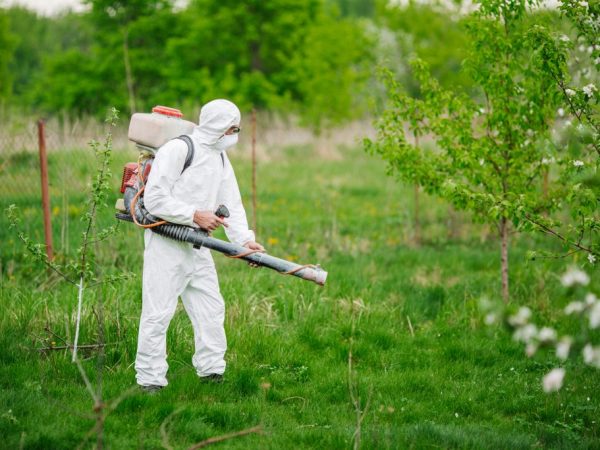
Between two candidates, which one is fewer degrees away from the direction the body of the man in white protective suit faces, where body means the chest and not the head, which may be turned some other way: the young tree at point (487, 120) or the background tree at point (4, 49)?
the young tree

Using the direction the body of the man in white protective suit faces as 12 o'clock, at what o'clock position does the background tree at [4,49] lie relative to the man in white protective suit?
The background tree is roughly at 7 o'clock from the man in white protective suit.

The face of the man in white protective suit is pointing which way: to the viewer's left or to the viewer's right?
to the viewer's right

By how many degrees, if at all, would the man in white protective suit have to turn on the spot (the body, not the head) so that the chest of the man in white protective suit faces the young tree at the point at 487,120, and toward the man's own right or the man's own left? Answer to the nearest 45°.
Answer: approximately 90° to the man's own left

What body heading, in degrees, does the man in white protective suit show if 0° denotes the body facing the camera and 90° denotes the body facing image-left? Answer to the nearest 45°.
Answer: approximately 315°
